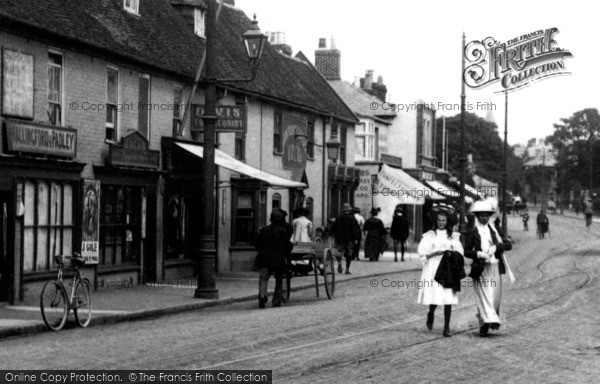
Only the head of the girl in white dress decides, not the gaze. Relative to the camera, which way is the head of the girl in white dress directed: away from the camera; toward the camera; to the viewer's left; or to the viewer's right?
toward the camera

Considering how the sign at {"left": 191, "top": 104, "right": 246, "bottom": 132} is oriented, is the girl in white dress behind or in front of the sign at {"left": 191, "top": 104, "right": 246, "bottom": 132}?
in front

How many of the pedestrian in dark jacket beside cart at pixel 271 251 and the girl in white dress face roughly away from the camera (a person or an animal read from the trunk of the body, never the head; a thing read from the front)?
1

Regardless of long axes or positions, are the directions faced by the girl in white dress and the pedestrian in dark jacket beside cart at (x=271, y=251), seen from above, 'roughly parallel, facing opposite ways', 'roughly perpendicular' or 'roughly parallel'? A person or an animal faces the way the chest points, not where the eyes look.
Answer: roughly parallel, facing opposite ways

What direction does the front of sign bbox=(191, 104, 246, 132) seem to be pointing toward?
toward the camera

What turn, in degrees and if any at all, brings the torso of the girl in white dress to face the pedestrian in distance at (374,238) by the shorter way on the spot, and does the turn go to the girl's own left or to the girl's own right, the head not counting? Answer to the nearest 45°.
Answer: approximately 180°

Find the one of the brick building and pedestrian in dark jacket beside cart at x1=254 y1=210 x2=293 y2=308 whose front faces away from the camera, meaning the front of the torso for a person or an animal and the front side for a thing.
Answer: the pedestrian in dark jacket beside cart

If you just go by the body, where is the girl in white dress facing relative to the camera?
toward the camera

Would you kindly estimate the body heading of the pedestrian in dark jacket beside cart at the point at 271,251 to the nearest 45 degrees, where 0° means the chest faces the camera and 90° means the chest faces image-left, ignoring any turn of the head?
approximately 180°

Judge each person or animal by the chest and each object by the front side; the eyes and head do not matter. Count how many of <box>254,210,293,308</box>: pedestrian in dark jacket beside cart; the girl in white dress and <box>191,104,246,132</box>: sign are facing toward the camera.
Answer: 2

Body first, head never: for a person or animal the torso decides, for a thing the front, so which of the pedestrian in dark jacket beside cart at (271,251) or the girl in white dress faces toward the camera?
the girl in white dress

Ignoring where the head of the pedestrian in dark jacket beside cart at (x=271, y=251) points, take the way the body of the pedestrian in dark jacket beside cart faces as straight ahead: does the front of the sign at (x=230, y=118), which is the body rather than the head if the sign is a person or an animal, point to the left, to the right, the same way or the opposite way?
the opposite way

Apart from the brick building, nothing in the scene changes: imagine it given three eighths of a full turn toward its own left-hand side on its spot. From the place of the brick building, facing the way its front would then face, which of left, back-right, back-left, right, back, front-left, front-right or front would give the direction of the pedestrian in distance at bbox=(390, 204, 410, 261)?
front-right

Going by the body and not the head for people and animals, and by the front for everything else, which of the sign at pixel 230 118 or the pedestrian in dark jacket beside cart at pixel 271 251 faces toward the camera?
the sign

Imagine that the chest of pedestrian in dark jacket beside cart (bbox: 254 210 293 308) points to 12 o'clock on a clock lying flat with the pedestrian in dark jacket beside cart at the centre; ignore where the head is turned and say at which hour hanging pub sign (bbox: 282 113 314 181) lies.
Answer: The hanging pub sign is roughly at 12 o'clock from the pedestrian in dark jacket beside cart.

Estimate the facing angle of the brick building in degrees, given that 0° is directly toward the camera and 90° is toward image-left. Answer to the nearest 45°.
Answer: approximately 315°
